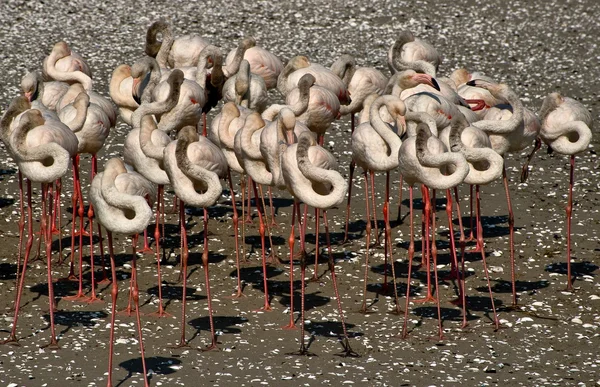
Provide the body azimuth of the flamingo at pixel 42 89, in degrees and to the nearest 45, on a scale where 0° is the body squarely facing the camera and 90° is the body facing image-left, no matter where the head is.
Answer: approximately 45°

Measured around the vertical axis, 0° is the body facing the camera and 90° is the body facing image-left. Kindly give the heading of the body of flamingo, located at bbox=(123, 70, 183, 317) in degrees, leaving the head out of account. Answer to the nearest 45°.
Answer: approximately 45°

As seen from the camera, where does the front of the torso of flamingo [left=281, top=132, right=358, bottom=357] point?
toward the camera

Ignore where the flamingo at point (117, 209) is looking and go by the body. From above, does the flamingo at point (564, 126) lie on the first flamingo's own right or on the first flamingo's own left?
on the first flamingo's own left

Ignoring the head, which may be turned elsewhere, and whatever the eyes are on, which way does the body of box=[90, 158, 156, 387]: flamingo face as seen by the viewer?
toward the camera

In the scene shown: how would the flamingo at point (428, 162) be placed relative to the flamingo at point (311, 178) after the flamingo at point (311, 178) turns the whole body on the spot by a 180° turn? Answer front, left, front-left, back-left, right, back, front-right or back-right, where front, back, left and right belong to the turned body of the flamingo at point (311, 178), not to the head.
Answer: right

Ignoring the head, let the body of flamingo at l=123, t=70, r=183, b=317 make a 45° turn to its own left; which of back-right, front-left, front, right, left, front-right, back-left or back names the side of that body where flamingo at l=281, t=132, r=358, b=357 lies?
front-left

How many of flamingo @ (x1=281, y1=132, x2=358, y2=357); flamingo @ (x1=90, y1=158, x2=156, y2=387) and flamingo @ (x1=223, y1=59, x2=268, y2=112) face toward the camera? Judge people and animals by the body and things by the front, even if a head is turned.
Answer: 3

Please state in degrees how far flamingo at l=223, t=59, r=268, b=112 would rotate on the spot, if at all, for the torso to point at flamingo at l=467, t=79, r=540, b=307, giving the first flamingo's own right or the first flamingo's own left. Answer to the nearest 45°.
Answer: approximately 45° to the first flamingo's own left

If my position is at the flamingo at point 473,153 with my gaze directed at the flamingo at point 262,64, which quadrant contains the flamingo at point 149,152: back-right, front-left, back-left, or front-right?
front-left

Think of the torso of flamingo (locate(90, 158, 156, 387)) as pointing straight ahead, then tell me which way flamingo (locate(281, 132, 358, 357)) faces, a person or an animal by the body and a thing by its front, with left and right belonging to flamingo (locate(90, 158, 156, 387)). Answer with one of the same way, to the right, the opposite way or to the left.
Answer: the same way

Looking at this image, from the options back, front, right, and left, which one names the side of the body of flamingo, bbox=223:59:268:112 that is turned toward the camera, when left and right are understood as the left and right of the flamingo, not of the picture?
front
